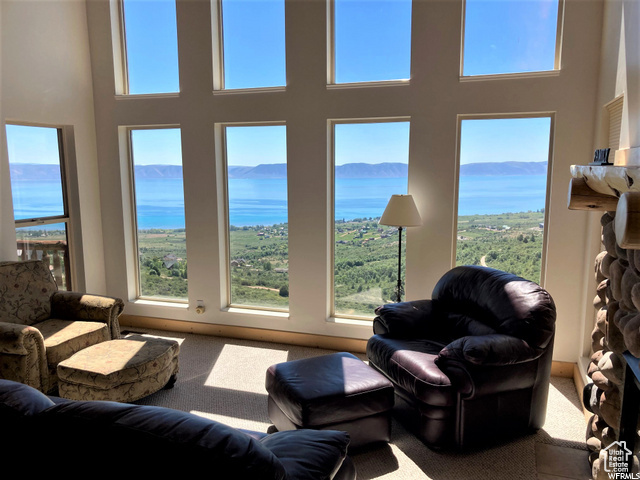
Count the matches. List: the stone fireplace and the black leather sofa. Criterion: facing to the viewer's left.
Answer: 1

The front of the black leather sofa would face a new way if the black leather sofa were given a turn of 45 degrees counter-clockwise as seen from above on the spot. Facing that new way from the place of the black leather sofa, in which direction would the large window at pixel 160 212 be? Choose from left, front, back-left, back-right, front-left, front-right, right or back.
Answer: front

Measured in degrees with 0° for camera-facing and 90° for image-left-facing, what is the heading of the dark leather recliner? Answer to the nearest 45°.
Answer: approximately 45°

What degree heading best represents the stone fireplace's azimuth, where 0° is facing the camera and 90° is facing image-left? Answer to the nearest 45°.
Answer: approximately 90°

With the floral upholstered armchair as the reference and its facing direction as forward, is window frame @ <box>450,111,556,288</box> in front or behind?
in front

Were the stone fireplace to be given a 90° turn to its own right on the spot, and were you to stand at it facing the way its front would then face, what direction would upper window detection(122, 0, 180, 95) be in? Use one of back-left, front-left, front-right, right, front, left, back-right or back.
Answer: left

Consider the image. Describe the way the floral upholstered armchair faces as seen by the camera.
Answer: facing the viewer and to the right of the viewer

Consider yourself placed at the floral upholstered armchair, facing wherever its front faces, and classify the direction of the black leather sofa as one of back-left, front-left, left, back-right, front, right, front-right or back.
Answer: front-right

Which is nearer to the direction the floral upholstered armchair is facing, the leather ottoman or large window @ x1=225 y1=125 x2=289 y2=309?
the leather ottoman

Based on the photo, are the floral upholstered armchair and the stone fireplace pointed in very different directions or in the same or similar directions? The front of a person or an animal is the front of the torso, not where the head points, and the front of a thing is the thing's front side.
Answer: very different directions

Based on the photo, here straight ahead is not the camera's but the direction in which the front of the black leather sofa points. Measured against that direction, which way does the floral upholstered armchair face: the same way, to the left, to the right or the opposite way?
to the right

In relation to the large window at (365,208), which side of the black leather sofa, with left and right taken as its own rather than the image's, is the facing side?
front

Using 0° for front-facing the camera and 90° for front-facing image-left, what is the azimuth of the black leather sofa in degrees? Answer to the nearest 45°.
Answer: approximately 225°
